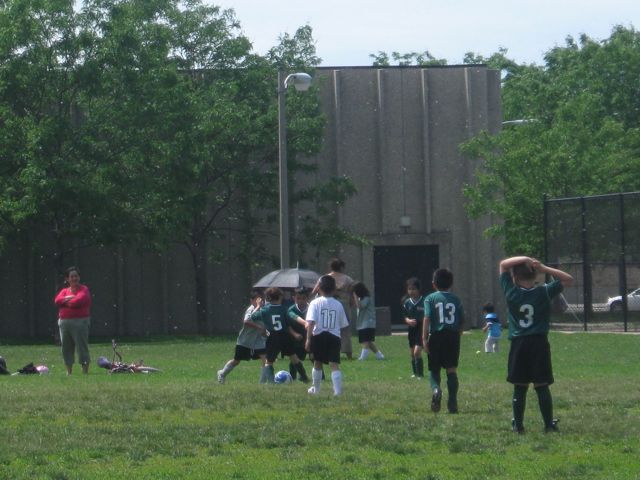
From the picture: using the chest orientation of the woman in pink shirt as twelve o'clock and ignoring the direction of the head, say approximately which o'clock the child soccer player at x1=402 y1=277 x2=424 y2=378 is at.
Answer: The child soccer player is roughly at 10 o'clock from the woman in pink shirt.

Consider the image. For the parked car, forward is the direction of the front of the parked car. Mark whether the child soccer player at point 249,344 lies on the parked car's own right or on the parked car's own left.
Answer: on the parked car's own left

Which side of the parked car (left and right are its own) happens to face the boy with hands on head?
left

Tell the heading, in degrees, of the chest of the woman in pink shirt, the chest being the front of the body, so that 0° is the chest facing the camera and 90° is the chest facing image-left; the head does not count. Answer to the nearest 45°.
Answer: approximately 0°

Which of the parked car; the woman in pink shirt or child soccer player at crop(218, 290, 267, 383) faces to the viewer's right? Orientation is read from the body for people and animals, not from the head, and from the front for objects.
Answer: the child soccer player

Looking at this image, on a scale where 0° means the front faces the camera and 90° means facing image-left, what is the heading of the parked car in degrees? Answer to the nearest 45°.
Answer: approximately 90°

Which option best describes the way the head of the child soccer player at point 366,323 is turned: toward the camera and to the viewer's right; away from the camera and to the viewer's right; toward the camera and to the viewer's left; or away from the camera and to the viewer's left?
away from the camera and to the viewer's left

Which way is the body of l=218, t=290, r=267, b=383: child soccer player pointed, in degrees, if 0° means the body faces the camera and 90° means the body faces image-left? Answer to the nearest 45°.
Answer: approximately 270°

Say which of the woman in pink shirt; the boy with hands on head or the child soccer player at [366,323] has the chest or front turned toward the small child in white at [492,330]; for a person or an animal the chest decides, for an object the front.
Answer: the boy with hands on head

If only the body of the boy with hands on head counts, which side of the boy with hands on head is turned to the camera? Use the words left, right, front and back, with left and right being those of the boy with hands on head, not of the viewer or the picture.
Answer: back

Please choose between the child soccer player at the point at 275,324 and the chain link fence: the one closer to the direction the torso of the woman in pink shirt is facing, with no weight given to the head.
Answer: the child soccer player
